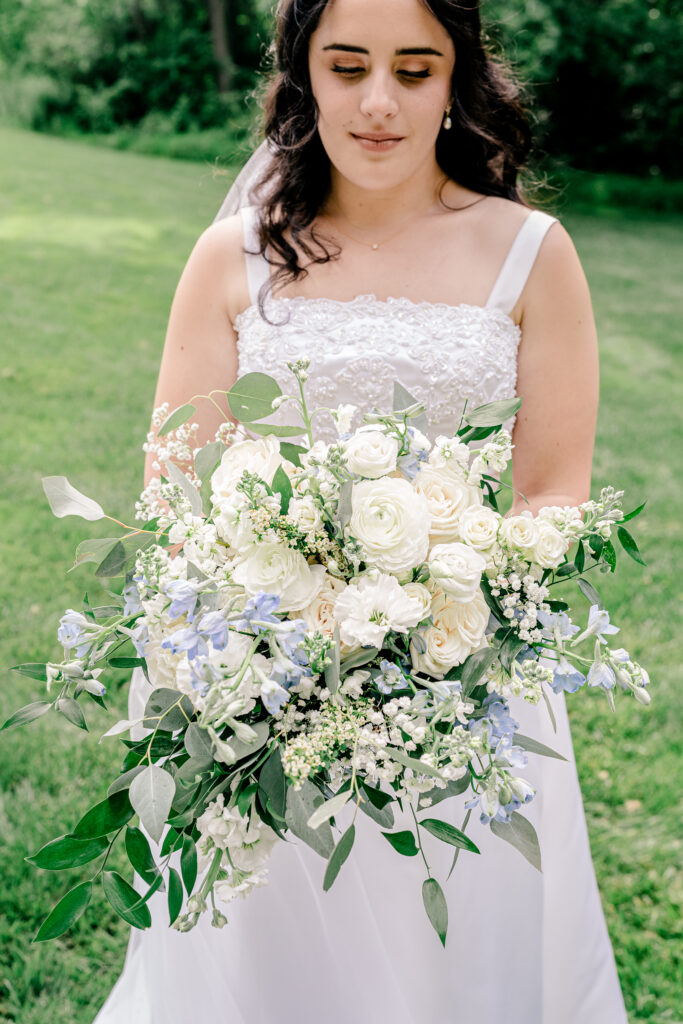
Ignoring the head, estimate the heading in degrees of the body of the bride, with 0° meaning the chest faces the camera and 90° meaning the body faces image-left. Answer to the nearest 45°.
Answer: approximately 0°
